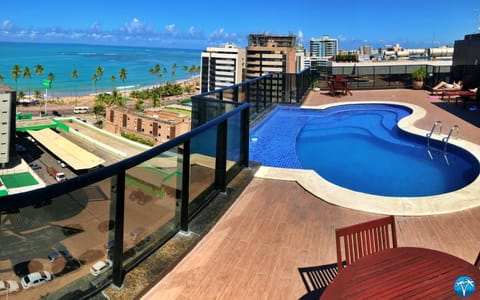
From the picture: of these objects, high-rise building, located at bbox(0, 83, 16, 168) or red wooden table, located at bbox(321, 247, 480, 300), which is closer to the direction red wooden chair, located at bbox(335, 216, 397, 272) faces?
the red wooden table

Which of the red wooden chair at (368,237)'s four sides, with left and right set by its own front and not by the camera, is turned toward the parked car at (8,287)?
right

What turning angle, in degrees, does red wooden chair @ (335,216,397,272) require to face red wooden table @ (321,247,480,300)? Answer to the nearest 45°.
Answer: approximately 45° to its right

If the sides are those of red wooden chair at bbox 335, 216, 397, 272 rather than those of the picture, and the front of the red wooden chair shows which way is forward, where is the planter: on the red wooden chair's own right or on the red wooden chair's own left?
on the red wooden chair's own left

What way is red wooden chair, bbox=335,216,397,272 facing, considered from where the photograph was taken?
facing the viewer and to the right of the viewer

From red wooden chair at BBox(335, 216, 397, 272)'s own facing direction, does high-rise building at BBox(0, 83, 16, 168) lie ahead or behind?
behind
